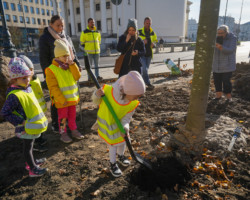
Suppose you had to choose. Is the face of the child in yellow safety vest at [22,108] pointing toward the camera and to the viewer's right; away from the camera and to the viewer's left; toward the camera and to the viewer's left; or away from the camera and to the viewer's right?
toward the camera and to the viewer's right

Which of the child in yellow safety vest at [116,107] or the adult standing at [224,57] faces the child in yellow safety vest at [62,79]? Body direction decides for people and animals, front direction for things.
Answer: the adult standing

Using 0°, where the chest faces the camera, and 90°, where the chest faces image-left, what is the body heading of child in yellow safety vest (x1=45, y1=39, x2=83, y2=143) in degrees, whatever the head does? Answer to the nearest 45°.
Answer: approximately 315°

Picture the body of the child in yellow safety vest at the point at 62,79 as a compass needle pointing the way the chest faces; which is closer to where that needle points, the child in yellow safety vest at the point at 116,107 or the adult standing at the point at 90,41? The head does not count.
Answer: the child in yellow safety vest

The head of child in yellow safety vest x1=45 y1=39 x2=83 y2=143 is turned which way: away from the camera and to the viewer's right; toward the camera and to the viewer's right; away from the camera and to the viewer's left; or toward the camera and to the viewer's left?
toward the camera and to the viewer's right

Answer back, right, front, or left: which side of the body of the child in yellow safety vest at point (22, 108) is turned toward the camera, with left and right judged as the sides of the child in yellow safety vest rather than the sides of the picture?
right

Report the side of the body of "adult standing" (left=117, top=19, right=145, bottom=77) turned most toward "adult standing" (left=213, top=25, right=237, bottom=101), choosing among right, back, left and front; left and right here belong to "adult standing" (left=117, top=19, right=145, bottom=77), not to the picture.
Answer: left

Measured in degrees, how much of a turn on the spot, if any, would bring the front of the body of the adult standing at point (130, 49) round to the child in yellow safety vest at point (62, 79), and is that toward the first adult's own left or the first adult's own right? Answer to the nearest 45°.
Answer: approximately 45° to the first adult's own right

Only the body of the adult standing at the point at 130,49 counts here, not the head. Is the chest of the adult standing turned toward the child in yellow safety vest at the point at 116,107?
yes
